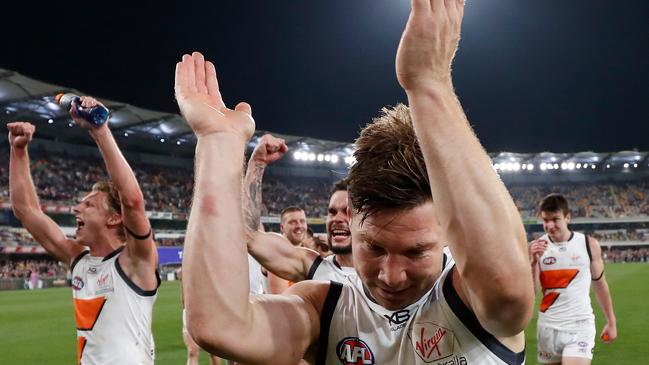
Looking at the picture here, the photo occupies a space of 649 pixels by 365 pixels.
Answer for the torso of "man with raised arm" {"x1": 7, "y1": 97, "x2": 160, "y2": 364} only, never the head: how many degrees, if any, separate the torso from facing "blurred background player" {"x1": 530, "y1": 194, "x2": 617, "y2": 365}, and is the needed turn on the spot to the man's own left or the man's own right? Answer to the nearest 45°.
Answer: approximately 135° to the man's own left

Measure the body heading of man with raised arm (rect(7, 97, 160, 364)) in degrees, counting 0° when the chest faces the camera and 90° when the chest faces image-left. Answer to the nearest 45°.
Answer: approximately 45°

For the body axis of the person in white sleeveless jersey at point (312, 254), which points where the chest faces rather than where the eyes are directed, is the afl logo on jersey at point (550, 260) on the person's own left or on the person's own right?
on the person's own left

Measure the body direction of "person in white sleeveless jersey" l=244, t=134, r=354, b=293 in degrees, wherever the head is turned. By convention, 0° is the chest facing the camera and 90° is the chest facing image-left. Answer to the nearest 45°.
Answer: approximately 0°

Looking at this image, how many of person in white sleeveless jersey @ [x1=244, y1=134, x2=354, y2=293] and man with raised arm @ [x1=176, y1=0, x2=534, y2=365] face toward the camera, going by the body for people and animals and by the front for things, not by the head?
2

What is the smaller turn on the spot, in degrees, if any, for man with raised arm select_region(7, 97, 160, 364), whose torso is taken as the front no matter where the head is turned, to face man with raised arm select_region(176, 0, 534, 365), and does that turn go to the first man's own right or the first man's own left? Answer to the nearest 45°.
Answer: approximately 45° to the first man's own left

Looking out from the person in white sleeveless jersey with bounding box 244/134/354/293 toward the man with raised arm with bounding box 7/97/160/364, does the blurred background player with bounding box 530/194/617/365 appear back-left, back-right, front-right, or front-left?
back-right

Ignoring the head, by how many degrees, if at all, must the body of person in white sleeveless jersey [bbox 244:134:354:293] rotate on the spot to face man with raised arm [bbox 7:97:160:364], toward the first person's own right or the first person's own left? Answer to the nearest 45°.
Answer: approximately 90° to the first person's own right

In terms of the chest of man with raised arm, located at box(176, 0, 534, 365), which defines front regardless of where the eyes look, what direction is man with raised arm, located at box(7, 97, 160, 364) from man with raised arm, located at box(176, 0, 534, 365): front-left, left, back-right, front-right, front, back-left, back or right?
back-right

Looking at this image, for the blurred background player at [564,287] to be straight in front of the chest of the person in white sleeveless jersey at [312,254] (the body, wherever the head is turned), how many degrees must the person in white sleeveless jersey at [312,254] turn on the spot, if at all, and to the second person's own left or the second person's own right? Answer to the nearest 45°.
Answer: approximately 135° to the second person's own left

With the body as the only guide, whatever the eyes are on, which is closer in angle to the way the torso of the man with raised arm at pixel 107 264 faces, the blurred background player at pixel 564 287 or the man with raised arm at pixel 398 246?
the man with raised arm

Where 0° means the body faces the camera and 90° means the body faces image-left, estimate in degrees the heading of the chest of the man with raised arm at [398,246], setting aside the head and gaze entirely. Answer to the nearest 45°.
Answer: approximately 0°
